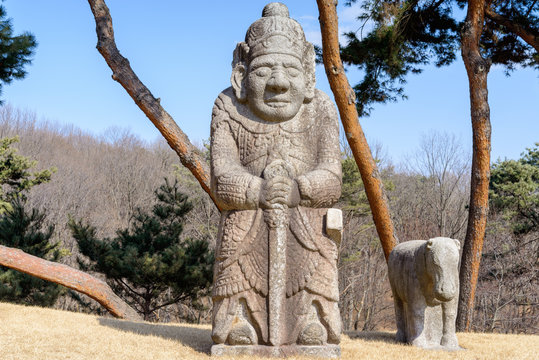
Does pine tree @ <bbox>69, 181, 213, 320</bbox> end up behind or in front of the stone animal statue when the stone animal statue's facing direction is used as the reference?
behind

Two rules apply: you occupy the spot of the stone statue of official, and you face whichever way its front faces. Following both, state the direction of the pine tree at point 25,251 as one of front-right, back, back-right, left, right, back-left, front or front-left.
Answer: back-right

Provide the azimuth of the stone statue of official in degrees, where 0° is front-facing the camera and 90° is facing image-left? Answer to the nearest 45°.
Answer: approximately 0°

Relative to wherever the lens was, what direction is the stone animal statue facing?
facing the viewer and to the right of the viewer

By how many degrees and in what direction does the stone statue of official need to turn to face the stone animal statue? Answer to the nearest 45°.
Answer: approximately 135° to its left

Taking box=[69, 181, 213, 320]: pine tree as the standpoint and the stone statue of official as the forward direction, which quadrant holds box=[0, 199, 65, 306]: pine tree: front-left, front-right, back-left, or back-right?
back-right

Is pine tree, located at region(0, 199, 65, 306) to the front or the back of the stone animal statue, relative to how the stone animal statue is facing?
to the back

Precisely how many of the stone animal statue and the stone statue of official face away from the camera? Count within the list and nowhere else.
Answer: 0

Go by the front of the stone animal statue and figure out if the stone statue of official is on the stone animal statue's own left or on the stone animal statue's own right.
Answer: on the stone animal statue's own right

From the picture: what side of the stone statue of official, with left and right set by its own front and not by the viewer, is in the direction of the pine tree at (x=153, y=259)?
back
